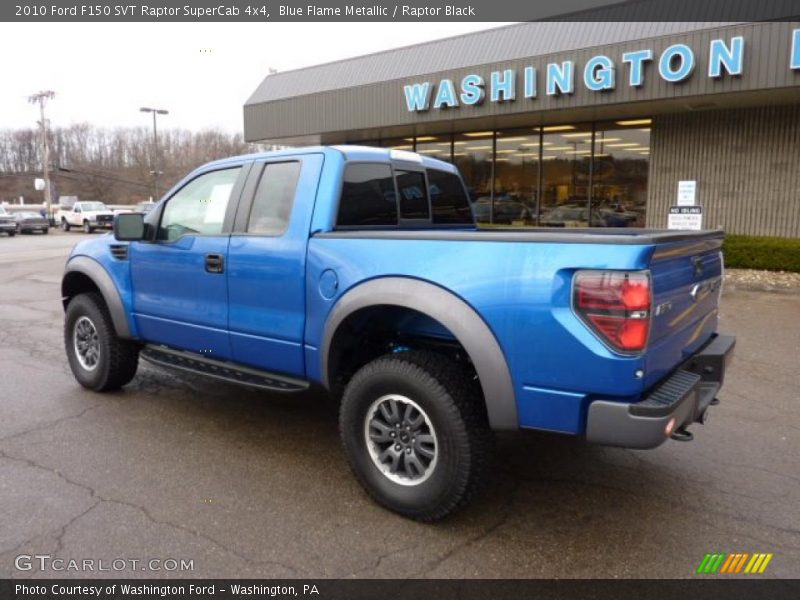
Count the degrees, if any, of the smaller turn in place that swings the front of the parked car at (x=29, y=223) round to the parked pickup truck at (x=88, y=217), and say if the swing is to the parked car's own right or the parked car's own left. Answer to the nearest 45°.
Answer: approximately 45° to the parked car's own left

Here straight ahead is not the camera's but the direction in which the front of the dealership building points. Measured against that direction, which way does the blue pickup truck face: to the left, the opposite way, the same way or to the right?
to the right

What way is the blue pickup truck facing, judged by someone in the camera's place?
facing away from the viewer and to the left of the viewer

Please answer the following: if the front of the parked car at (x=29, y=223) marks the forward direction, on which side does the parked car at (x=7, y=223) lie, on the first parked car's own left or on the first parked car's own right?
on the first parked car's own right

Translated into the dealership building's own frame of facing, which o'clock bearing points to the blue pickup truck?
The blue pickup truck is roughly at 11 o'clock from the dealership building.

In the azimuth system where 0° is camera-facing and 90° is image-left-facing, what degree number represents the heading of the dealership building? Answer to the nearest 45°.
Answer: approximately 45°

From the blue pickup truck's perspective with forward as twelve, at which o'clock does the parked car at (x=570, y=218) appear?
The parked car is roughly at 2 o'clock from the blue pickup truck.

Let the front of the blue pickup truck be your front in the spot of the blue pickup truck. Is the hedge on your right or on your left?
on your right

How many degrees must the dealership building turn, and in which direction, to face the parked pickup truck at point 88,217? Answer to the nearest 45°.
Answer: approximately 90° to its right

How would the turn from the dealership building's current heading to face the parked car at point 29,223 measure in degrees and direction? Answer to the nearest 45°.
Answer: approximately 90° to its right
